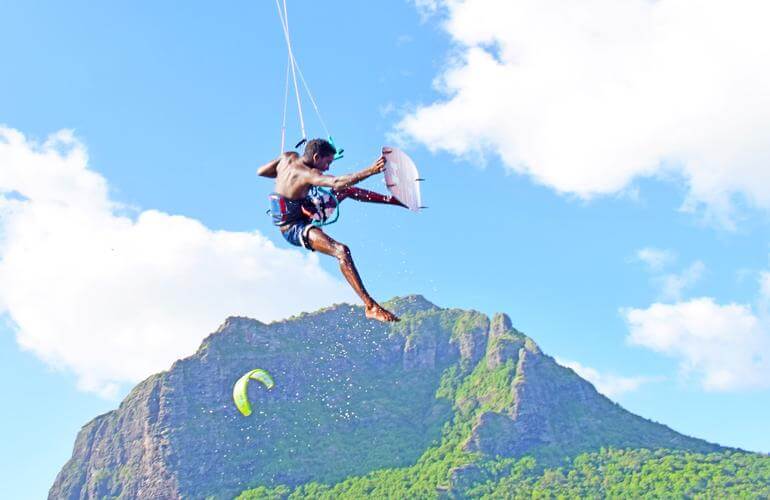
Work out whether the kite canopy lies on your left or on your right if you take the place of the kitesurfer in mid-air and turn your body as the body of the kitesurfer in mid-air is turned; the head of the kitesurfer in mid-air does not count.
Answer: on your left

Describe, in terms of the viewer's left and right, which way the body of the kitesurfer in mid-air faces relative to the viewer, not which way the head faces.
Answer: facing away from the viewer and to the right of the viewer
